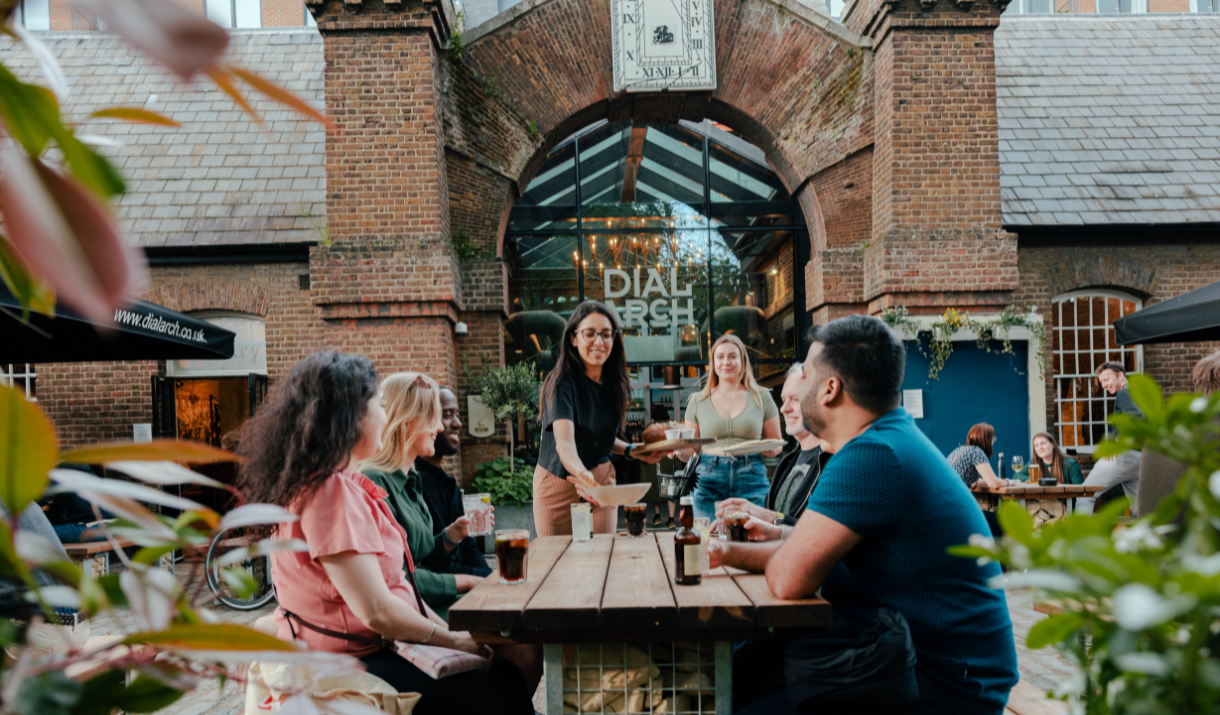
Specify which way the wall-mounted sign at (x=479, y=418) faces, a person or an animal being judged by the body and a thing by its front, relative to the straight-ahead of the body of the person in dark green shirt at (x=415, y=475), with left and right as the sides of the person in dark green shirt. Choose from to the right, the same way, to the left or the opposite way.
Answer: to the right

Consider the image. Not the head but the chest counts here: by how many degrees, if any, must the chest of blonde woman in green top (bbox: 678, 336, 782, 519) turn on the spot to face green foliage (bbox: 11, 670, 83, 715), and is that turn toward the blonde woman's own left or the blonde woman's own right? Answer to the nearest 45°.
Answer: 0° — they already face it

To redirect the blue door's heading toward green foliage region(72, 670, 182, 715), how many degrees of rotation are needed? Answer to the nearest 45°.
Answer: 0° — it already faces it

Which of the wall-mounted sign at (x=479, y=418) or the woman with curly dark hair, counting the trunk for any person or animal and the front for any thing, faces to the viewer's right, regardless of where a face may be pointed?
the woman with curly dark hair

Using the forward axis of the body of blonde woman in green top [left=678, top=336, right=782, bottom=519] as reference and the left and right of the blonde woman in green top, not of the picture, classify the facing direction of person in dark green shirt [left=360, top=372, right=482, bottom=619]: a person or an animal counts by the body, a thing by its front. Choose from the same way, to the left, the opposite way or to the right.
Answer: to the left

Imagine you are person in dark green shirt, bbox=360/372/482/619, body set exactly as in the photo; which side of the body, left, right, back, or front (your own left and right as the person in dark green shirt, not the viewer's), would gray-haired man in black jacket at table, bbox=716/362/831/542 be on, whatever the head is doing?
front

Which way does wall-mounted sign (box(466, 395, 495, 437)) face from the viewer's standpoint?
toward the camera

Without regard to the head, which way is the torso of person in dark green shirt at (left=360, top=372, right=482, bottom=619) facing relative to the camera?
to the viewer's right

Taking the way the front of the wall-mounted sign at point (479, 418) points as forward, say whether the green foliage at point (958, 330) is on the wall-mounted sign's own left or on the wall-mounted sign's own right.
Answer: on the wall-mounted sign's own left

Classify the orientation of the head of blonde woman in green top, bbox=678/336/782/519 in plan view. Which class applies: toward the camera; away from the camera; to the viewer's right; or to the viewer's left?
toward the camera

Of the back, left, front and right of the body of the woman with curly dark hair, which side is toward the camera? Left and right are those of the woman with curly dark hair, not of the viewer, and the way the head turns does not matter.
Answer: right

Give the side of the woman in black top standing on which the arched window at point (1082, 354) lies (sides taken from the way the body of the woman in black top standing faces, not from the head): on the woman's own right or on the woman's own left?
on the woman's own left

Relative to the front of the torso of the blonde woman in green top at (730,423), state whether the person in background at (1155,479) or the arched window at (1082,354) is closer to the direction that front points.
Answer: the person in background

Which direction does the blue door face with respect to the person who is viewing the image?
facing the viewer

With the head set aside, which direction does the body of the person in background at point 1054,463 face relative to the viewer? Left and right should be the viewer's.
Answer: facing the viewer and to the left of the viewer

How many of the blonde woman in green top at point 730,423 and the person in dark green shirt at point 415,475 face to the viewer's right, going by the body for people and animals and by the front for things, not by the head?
1

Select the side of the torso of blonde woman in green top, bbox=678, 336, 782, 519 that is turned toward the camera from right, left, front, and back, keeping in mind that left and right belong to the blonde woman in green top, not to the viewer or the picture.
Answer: front
